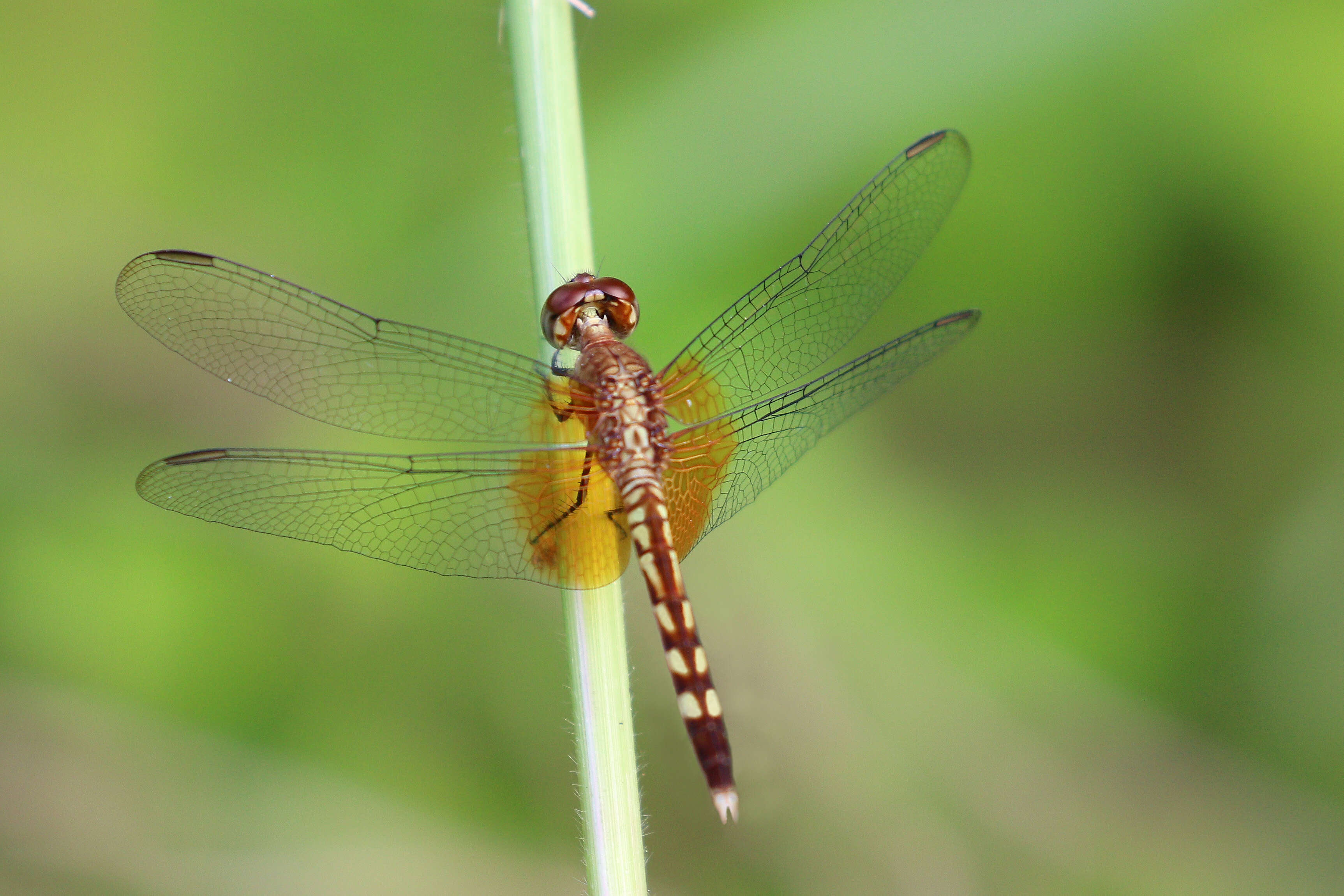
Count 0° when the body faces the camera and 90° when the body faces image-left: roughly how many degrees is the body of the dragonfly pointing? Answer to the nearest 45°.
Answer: approximately 180°
